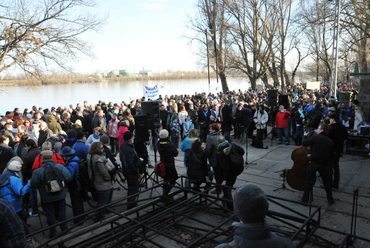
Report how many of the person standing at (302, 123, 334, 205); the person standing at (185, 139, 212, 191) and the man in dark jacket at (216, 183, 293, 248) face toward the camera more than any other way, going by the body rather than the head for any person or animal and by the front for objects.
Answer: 0

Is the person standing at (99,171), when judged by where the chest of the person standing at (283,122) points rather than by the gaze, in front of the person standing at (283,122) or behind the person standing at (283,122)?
in front

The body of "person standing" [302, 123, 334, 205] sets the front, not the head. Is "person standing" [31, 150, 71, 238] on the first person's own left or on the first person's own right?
on the first person's own left

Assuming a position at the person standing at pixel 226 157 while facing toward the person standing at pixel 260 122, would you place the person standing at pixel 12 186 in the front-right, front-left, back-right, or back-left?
back-left

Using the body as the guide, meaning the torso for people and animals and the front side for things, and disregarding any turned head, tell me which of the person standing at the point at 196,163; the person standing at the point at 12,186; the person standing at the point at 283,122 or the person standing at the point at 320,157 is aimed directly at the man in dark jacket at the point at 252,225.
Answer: the person standing at the point at 283,122

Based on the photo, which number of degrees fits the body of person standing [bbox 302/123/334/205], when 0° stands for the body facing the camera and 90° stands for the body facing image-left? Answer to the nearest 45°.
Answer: approximately 135°

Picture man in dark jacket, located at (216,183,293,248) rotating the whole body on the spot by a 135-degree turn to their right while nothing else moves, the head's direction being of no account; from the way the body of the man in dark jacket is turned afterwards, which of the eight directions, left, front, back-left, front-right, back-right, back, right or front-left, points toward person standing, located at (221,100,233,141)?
back-left

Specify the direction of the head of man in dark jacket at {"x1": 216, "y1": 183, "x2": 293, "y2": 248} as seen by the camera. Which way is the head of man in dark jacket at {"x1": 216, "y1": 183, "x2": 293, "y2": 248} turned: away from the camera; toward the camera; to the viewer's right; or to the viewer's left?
away from the camera

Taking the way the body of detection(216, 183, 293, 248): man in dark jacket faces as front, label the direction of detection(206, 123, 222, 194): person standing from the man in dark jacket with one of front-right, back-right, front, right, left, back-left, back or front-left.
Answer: front

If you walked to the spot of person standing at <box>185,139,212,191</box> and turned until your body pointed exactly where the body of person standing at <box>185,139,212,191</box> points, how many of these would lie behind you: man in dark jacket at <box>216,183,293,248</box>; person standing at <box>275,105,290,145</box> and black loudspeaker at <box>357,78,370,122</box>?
1

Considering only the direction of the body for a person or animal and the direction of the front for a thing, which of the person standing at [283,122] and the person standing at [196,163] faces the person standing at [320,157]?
the person standing at [283,122]

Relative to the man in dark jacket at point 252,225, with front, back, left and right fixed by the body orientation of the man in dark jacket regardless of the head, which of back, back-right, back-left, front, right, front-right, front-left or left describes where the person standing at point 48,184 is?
front-left

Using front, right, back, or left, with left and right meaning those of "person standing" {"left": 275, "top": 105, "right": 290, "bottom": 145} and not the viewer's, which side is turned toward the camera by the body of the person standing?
front

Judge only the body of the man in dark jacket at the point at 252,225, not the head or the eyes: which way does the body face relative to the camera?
away from the camera
